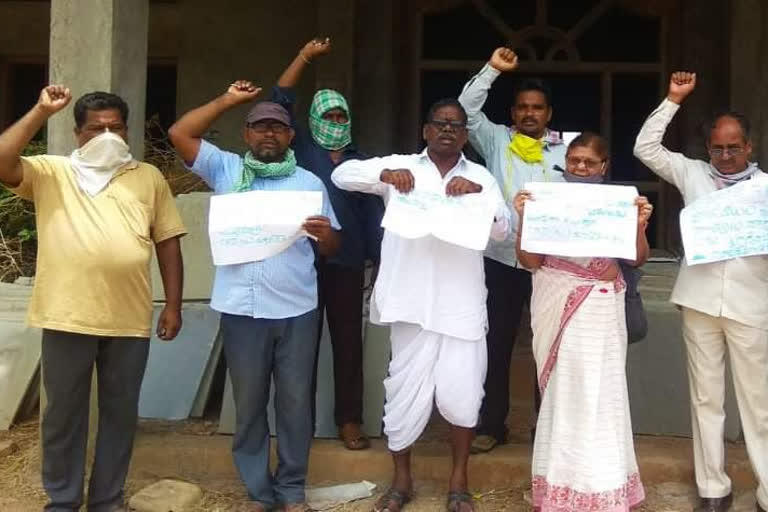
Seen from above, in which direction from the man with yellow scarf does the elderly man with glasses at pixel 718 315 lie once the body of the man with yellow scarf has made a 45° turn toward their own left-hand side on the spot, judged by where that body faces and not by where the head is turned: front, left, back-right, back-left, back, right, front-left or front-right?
front-left

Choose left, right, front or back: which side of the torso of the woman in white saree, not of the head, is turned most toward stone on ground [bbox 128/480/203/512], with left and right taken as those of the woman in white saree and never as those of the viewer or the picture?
right

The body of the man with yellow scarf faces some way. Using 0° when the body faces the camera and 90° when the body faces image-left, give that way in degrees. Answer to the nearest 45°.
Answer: approximately 0°

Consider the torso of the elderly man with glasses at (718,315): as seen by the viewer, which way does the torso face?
toward the camera

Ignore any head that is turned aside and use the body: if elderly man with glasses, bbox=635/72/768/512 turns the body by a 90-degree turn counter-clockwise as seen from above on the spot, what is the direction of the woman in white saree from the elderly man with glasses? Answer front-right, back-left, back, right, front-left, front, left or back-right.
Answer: back-right

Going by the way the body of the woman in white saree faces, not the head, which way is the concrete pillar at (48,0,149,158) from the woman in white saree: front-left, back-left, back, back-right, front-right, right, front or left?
right

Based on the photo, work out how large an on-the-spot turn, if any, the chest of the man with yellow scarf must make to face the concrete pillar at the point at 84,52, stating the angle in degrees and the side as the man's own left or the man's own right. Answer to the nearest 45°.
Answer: approximately 90° to the man's own right

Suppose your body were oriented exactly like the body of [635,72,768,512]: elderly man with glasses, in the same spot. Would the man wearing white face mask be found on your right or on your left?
on your right

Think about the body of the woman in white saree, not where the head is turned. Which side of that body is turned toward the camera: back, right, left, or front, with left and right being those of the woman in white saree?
front
